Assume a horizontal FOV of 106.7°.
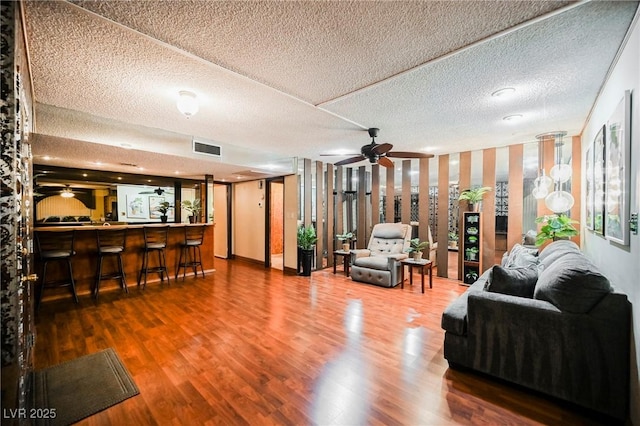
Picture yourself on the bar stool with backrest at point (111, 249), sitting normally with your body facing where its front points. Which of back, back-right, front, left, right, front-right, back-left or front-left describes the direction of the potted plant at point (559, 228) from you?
back-right

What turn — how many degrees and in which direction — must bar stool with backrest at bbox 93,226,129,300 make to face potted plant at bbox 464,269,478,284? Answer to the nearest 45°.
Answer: approximately 135° to its right

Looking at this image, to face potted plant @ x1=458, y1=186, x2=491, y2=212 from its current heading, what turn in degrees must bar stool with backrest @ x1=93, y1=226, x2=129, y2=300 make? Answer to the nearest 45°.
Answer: approximately 135° to its right

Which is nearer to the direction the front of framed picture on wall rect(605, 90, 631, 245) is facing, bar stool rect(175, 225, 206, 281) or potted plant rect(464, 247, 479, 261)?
the bar stool

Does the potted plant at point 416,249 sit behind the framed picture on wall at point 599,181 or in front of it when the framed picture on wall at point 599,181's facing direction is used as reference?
in front

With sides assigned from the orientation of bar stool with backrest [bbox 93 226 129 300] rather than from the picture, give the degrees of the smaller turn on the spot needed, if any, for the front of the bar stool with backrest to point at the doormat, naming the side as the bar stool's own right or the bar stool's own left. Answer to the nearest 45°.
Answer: approximately 180°

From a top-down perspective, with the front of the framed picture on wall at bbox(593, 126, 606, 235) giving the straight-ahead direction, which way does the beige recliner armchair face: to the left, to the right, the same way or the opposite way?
to the left

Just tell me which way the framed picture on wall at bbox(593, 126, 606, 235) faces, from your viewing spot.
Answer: facing to the left of the viewer

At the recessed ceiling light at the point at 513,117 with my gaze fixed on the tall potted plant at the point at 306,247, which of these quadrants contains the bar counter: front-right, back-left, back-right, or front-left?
front-left

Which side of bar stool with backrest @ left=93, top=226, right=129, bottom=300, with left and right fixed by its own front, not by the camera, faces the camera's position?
back

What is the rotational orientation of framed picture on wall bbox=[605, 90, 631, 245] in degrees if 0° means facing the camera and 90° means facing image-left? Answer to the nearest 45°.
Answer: approximately 90°

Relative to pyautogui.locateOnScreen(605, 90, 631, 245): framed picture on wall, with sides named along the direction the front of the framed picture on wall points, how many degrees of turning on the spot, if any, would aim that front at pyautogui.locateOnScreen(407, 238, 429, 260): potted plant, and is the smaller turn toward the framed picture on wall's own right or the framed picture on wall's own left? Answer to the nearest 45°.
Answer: approximately 45° to the framed picture on wall's own right

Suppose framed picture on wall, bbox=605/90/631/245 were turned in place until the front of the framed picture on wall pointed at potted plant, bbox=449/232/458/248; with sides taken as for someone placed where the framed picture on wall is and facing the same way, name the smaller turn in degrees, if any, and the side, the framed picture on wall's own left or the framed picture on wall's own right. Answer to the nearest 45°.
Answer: approximately 45° to the framed picture on wall's own right

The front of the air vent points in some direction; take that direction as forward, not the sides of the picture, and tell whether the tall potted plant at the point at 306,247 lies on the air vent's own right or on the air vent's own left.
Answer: on the air vent's own left

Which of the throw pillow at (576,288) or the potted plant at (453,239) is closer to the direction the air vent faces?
the throw pillow

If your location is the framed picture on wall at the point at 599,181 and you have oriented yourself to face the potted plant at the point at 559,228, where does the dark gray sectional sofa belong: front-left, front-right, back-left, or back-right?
back-left
